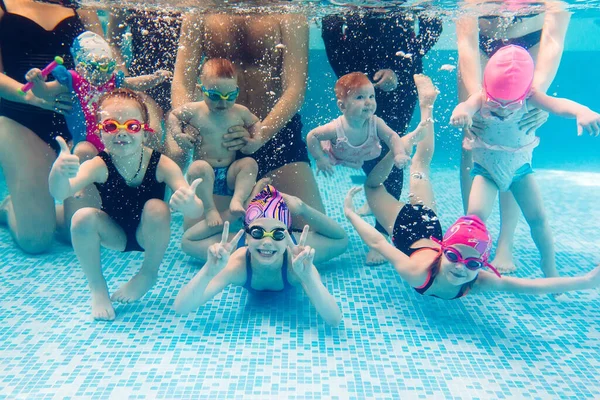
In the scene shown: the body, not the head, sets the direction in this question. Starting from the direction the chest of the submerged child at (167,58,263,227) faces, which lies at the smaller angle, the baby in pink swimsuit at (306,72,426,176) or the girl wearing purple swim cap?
the girl wearing purple swim cap

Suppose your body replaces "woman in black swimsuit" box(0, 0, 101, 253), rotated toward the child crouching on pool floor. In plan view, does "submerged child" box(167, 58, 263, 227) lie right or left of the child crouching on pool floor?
left

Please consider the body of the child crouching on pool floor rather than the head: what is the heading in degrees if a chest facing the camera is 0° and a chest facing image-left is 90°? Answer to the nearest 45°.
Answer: approximately 0°

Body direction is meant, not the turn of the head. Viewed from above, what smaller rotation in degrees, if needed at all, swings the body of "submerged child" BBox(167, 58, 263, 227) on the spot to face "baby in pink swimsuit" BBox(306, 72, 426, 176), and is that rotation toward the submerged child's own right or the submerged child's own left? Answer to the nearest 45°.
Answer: approximately 90° to the submerged child's own left

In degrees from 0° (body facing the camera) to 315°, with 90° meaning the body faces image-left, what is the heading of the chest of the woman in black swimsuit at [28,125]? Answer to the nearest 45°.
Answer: approximately 315°

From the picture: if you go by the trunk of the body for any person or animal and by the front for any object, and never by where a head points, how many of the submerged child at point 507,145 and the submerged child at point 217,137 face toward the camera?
2
